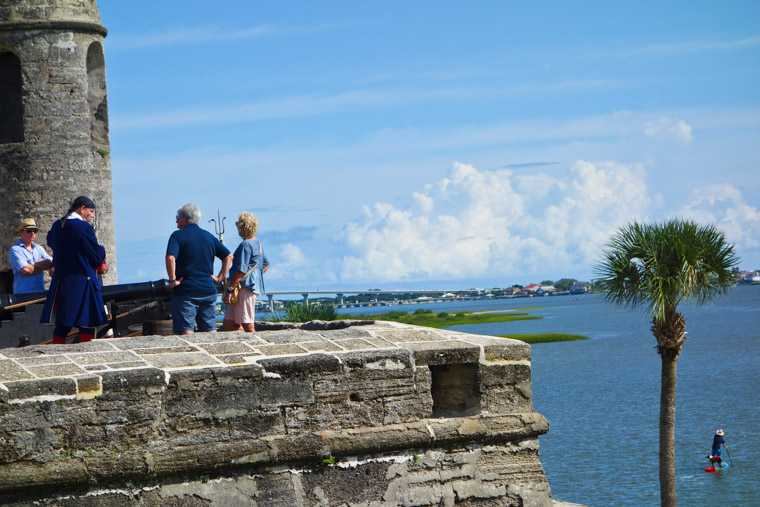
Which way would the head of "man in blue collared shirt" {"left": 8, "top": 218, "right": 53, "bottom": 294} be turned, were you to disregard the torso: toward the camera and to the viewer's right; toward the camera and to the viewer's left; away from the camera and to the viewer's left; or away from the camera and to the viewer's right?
toward the camera and to the viewer's right

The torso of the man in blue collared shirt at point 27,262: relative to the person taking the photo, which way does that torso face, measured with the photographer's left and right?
facing the viewer and to the right of the viewer

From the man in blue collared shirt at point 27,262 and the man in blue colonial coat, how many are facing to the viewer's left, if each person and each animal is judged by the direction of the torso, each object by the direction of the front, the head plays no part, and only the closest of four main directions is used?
0

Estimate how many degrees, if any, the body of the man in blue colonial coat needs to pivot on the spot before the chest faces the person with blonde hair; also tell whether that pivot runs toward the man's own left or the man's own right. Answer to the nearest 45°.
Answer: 0° — they already face them

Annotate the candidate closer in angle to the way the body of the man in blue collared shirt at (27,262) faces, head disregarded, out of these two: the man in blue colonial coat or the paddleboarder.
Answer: the man in blue colonial coat

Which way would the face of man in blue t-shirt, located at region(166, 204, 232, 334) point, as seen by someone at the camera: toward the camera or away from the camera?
away from the camera

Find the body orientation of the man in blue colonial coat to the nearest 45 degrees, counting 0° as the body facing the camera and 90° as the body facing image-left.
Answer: approximately 225°

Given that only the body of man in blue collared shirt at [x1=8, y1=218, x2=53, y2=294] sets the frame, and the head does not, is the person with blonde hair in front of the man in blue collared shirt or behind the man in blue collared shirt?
in front

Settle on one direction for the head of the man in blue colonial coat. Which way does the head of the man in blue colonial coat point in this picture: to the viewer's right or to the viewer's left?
to the viewer's right
